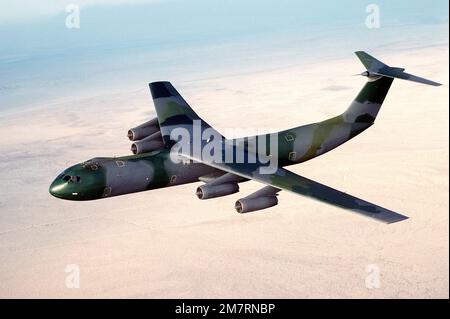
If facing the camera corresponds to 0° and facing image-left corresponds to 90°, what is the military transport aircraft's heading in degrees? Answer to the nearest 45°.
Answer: approximately 45°
